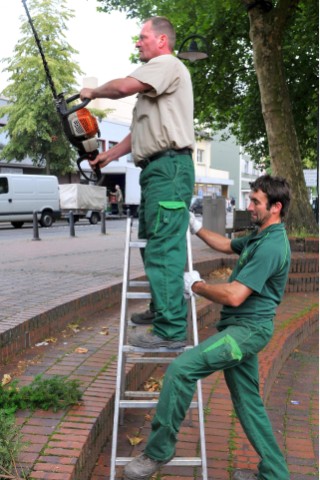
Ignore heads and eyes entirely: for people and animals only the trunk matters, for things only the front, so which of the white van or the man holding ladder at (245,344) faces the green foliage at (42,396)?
the man holding ladder

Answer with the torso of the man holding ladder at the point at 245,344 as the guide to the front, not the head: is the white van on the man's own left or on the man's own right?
on the man's own right

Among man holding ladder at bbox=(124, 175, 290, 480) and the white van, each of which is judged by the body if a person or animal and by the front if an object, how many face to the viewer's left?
2

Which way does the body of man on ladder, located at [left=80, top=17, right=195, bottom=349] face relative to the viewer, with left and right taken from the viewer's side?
facing to the left of the viewer

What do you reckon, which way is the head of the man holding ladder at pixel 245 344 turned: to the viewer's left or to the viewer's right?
to the viewer's left

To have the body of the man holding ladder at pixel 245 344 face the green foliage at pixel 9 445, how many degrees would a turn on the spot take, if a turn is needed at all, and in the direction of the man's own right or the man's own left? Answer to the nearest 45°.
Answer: approximately 45° to the man's own left

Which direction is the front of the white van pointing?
to the viewer's left

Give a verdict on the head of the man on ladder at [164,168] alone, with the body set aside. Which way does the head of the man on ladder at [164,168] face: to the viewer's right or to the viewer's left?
to the viewer's left

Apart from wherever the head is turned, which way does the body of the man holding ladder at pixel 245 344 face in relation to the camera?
to the viewer's left
